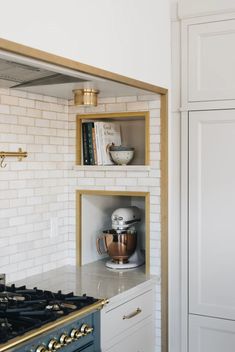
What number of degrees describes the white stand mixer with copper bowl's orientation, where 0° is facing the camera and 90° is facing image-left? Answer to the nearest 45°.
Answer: approximately 45°

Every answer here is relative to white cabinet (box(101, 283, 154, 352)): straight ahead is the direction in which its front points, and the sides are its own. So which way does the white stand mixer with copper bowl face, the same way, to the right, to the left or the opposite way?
to the right

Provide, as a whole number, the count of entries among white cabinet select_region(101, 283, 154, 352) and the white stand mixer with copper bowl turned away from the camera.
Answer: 0

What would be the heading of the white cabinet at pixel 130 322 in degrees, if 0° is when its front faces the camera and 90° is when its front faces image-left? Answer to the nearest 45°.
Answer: approximately 315°
